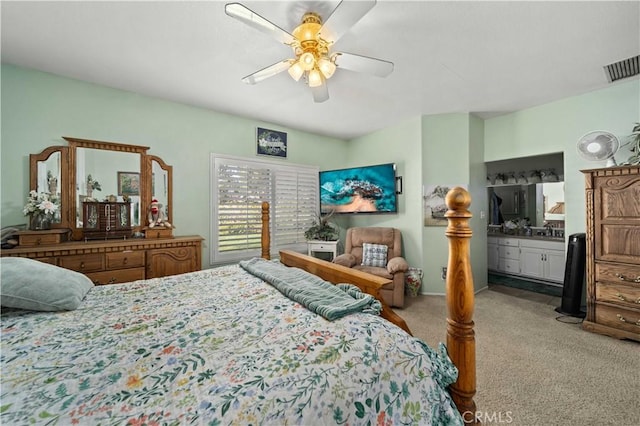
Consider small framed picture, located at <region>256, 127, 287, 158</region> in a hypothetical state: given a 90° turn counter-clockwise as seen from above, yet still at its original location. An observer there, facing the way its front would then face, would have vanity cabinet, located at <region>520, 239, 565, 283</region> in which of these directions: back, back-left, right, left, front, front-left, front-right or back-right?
front-right

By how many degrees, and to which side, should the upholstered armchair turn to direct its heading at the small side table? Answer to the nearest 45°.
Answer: approximately 45° to its right

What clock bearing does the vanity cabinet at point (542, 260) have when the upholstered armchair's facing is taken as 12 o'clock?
The vanity cabinet is roughly at 7 o'clock from the upholstered armchair.

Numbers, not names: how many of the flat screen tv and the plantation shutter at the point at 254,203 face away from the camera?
0

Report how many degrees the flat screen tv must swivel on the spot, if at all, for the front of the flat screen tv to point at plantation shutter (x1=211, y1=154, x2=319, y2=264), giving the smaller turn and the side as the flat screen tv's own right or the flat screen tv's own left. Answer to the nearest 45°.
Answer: approximately 45° to the flat screen tv's own right

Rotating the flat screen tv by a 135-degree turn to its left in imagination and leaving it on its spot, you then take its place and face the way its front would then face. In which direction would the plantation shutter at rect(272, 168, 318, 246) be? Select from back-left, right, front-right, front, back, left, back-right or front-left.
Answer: back

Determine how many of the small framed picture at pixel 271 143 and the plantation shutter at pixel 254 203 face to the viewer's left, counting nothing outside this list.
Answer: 0

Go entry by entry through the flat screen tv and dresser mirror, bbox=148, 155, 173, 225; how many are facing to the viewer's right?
0

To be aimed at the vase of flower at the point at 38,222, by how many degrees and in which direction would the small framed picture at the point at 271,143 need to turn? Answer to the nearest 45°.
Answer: approximately 90° to its right
